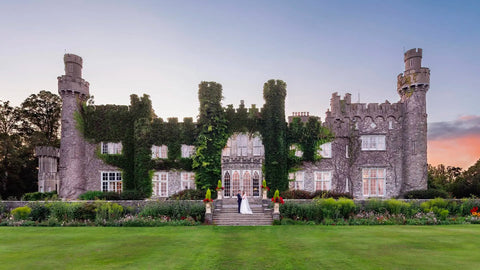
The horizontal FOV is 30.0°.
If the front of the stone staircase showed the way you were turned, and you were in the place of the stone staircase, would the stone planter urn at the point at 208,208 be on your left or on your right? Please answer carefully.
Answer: on your right

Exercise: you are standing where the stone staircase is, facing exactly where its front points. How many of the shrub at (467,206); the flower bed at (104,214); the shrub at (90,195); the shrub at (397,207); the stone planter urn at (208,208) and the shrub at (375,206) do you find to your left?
3

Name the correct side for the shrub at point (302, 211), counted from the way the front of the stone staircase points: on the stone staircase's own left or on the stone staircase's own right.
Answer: on the stone staircase's own left

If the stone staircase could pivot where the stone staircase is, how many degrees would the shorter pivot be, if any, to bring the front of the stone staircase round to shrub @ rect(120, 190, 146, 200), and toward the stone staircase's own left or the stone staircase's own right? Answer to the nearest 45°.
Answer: approximately 135° to the stone staircase's own right

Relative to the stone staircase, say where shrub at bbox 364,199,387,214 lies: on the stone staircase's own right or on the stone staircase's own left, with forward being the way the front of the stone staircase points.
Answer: on the stone staircase's own left

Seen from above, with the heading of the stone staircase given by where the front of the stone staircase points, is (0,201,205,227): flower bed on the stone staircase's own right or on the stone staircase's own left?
on the stone staircase's own right

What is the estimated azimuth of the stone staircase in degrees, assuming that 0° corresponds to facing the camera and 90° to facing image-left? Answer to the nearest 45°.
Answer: approximately 0°
